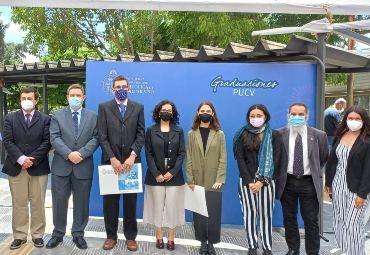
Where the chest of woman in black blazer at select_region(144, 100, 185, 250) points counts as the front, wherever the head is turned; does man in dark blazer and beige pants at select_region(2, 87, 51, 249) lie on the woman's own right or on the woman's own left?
on the woman's own right

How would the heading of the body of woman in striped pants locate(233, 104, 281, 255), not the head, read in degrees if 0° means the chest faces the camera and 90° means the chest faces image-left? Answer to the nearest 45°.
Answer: approximately 0°

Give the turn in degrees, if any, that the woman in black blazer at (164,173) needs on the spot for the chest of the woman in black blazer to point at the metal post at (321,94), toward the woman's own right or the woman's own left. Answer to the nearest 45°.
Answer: approximately 90° to the woman's own left

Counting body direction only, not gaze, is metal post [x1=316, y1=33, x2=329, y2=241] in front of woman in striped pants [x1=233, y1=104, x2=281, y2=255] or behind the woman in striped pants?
behind

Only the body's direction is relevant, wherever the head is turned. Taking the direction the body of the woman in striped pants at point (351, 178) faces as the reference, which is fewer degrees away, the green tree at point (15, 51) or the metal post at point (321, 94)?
the green tree

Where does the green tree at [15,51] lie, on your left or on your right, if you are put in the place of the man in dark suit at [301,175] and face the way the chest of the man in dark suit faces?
on your right

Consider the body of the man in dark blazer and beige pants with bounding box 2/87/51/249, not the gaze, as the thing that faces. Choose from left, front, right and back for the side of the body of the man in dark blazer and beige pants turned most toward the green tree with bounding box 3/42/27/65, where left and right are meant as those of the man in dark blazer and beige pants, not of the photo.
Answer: back
